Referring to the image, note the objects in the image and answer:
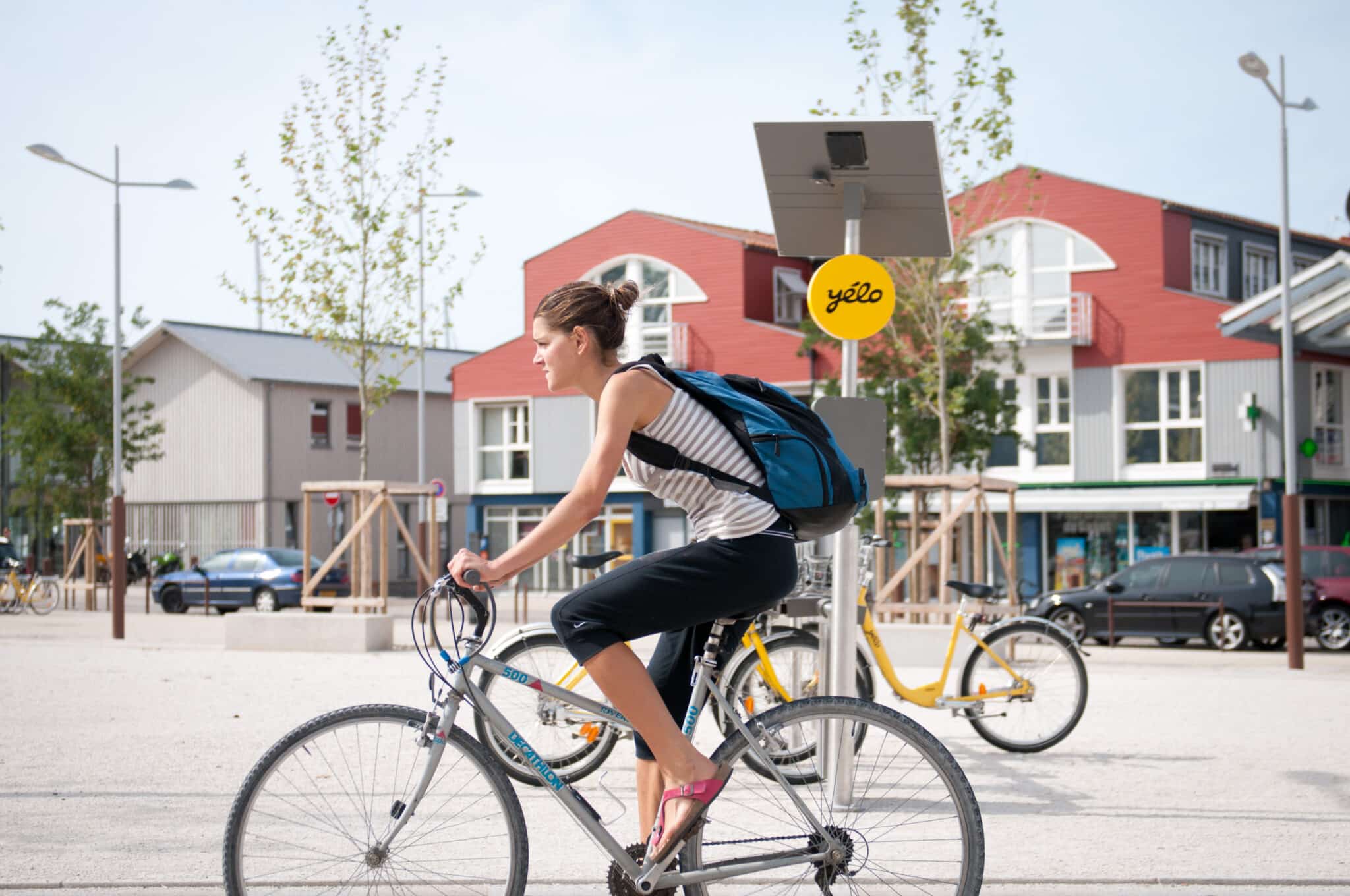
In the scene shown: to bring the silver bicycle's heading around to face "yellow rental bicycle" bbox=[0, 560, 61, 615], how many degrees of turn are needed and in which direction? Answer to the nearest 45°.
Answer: approximately 90° to its right

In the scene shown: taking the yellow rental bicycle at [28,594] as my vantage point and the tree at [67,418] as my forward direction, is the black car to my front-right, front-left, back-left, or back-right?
back-right

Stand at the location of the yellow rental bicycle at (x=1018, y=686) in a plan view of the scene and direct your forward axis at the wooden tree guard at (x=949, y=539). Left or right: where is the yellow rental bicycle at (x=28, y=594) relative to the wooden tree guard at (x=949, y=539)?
left

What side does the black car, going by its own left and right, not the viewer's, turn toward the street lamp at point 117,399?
front

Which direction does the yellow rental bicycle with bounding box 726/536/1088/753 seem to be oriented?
to the viewer's left

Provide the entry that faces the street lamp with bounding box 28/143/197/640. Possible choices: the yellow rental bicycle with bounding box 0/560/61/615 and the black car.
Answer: the black car

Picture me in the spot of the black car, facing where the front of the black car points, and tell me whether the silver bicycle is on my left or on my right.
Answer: on my left

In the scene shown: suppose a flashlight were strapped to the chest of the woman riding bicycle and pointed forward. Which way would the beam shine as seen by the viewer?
to the viewer's left

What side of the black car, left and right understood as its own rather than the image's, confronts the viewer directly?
left

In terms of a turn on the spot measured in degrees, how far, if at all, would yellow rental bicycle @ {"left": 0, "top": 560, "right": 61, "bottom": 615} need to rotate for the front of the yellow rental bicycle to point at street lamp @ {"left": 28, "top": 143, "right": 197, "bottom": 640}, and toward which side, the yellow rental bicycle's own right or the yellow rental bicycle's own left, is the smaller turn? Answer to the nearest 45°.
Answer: approximately 90° to the yellow rental bicycle's own left

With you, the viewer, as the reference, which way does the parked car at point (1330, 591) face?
facing to the left of the viewer

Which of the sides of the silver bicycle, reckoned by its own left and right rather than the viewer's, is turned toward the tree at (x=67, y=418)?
right

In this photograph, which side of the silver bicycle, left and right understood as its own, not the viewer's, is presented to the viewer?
left

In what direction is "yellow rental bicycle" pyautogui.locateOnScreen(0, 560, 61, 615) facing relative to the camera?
to the viewer's left
